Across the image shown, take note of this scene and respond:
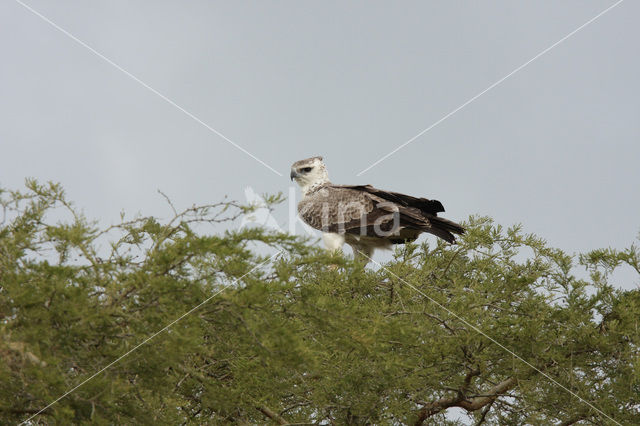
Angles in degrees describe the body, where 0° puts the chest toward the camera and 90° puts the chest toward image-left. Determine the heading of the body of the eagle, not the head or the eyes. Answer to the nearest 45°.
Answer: approximately 90°
